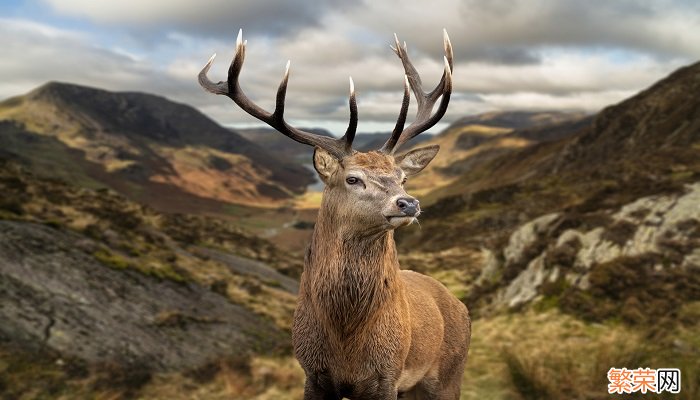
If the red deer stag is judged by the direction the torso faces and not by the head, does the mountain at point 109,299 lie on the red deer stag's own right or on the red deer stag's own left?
on the red deer stag's own right

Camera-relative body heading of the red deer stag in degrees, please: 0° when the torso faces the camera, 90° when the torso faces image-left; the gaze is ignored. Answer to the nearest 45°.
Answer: approximately 45°
